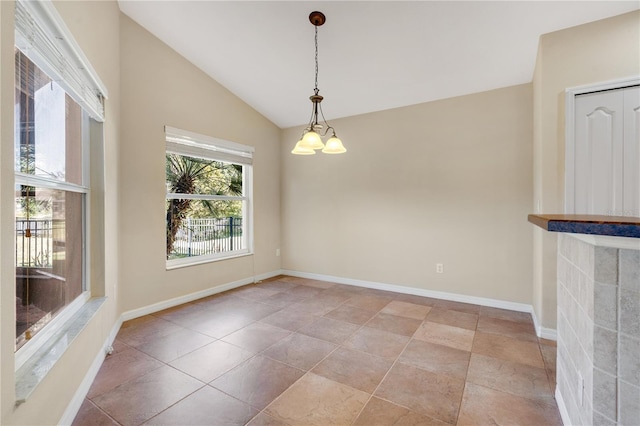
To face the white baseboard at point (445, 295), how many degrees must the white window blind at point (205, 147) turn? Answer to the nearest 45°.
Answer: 0° — it already faces it

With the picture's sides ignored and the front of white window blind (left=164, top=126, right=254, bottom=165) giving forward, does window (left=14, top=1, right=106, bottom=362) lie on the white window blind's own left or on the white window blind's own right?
on the white window blind's own right

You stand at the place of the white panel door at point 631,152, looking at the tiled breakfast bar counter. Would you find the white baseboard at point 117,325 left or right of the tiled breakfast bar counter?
right

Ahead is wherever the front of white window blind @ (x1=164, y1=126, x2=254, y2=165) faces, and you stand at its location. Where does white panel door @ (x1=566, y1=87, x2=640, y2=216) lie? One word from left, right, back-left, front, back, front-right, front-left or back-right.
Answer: front

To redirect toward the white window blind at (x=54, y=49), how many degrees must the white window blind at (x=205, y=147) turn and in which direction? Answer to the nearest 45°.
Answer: approximately 45° to its right

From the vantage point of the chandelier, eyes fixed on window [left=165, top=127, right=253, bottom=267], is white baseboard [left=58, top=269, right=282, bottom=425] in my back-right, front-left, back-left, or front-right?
front-left

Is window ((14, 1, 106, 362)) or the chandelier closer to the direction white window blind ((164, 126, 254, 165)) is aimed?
the chandelier

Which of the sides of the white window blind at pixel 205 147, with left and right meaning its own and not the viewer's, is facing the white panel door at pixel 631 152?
front

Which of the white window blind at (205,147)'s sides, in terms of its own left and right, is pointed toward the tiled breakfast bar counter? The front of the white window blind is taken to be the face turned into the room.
front

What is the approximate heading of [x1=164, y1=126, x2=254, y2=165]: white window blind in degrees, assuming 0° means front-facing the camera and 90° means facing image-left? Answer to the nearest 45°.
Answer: approximately 315°
